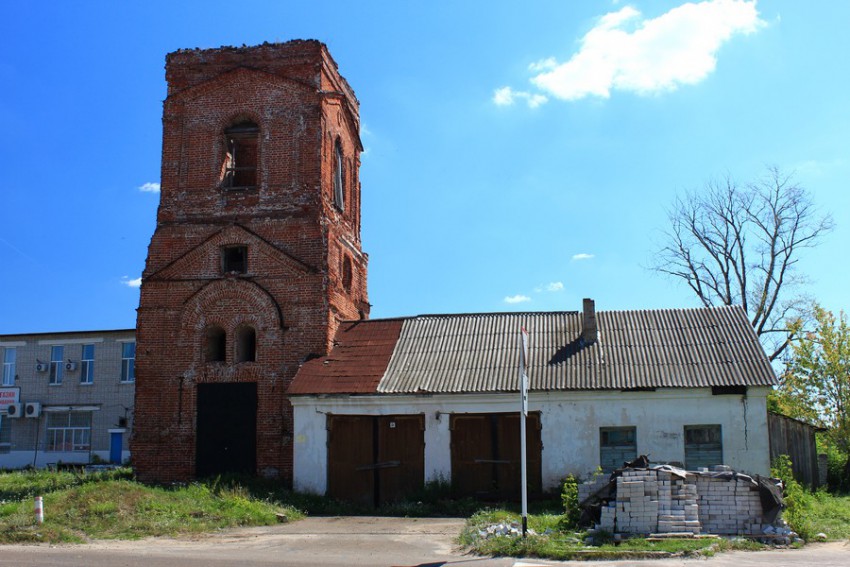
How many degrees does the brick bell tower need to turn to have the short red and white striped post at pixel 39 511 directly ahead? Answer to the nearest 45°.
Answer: approximately 45° to its right

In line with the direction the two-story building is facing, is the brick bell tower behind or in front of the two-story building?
in front

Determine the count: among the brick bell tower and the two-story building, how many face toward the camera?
2

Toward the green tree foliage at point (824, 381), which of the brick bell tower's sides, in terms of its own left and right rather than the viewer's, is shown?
left

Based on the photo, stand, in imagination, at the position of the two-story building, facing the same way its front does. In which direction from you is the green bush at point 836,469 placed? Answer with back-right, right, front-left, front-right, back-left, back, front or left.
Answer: front-left

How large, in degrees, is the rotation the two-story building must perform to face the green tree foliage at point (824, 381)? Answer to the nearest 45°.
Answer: approximately 45° to its left

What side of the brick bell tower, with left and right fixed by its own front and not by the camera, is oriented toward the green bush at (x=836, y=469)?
left

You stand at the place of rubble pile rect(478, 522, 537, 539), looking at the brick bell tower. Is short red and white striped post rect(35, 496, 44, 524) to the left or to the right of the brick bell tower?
left

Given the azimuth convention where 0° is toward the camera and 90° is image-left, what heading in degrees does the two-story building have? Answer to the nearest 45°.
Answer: approximately 0°
